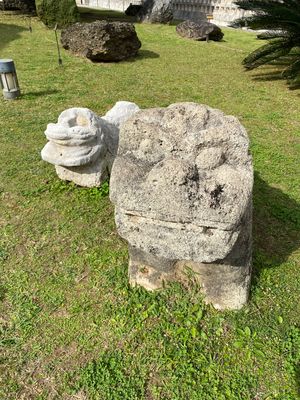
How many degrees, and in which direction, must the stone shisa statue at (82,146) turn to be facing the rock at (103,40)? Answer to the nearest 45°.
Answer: approximately 135° to its right

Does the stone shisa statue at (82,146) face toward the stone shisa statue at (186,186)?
no

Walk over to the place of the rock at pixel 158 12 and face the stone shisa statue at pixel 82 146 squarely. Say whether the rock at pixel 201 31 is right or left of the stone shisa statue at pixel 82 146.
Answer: left

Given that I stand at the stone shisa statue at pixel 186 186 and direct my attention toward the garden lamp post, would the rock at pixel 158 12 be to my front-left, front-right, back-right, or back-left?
front-right

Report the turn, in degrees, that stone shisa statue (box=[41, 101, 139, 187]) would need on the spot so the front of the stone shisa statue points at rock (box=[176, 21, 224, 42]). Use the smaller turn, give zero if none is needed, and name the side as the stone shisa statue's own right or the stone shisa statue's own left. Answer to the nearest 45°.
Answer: approximately 180°

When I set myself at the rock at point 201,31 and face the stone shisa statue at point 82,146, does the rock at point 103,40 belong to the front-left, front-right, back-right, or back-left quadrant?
front-right

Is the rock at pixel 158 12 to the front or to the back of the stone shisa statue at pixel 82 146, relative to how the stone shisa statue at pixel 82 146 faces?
to the back

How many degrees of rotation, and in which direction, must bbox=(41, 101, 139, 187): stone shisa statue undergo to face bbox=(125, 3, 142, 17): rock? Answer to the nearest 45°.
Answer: approximately 135° to its right

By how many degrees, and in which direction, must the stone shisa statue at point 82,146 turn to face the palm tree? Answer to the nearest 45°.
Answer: approximately 180°

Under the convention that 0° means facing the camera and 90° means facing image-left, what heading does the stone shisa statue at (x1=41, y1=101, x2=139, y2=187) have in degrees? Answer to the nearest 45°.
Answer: approximately 45°
